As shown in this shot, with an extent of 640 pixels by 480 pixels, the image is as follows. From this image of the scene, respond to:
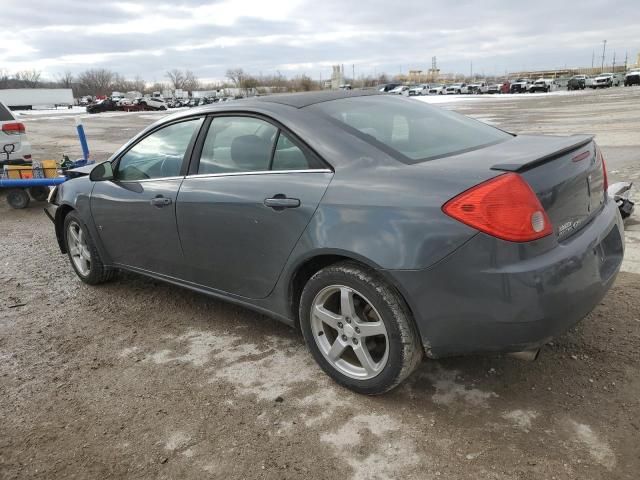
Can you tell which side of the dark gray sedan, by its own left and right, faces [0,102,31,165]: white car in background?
front

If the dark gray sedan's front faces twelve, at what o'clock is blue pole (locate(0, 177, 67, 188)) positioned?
The blue pole is roughly at 12 o'clock from the dark gray sedan.

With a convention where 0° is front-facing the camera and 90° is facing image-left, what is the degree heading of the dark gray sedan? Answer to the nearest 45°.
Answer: approximately 135°
